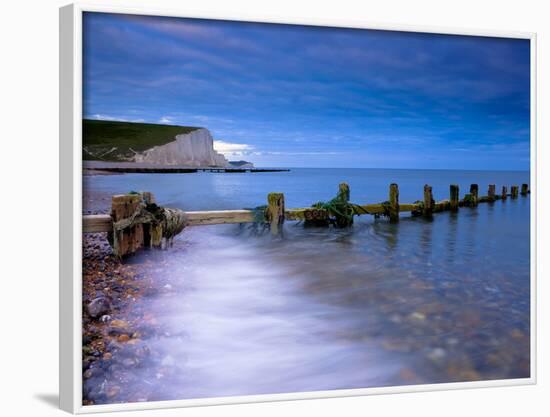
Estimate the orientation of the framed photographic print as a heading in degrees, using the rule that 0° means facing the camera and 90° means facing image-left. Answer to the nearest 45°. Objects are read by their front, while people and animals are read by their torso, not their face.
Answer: approximately 315°
